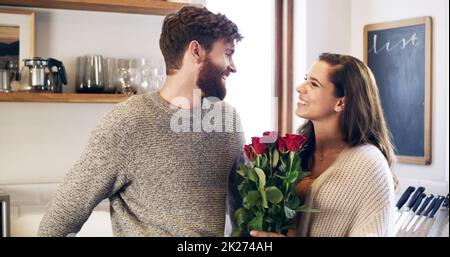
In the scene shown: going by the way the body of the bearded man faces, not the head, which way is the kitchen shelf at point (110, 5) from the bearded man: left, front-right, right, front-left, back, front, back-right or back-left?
back-left

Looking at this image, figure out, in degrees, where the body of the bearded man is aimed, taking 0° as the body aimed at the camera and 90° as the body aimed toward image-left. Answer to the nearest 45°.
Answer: approximately 315°

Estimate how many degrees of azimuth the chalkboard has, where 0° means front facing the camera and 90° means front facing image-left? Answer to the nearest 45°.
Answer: approximately 45°

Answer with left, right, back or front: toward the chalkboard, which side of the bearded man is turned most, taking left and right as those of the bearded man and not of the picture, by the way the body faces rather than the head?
left

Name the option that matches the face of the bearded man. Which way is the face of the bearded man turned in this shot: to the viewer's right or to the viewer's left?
to the viewer's right
